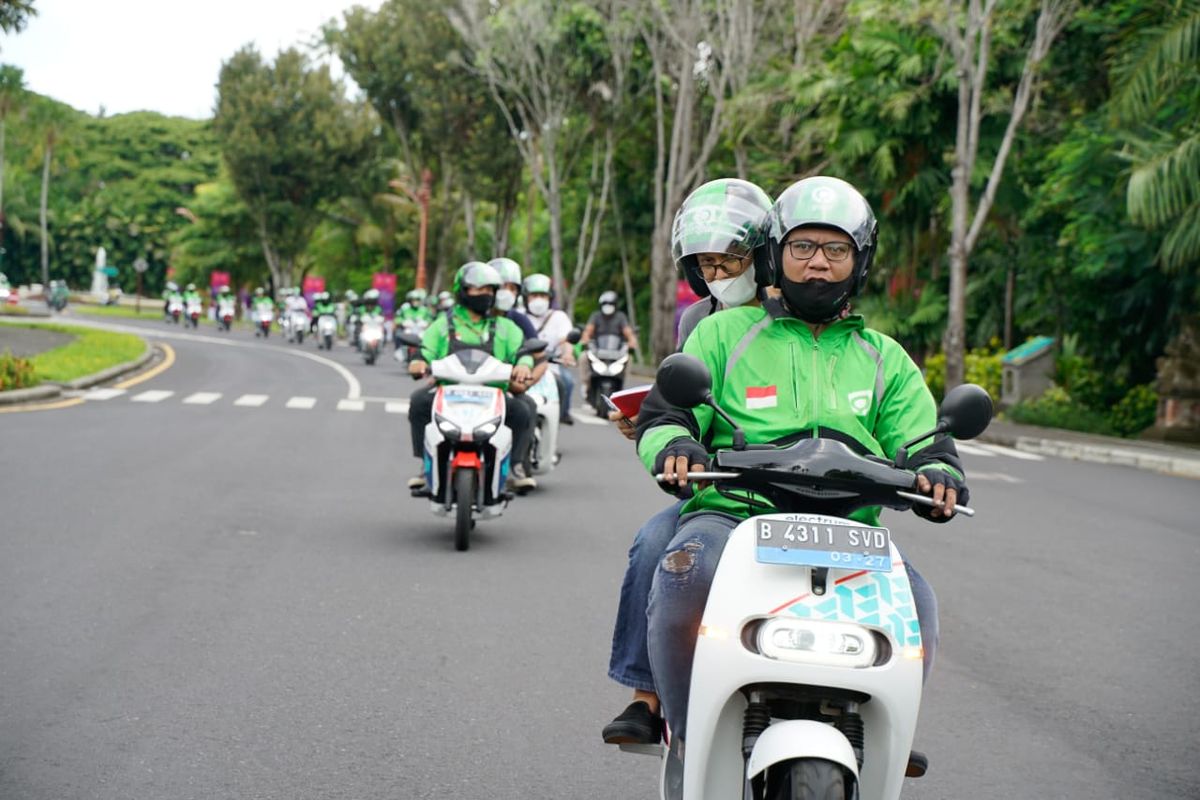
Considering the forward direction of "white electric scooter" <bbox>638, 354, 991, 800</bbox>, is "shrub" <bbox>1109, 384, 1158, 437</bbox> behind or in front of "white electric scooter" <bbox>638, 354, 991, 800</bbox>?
behind

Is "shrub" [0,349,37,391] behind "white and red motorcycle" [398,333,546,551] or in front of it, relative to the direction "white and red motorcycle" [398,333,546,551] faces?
behind

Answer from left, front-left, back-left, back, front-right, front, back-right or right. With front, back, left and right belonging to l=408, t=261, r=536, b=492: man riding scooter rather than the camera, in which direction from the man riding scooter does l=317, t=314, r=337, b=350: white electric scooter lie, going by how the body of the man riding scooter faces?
back

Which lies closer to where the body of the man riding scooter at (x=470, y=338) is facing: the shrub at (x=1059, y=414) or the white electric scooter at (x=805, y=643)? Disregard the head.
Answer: the white electric scooter

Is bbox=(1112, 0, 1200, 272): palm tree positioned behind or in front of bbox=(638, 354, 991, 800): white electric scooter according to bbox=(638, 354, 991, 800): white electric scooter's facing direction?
behind

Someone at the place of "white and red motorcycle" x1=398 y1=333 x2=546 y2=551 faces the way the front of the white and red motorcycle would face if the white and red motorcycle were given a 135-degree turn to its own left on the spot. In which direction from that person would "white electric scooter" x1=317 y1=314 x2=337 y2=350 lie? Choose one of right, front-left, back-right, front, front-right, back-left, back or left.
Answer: front-left

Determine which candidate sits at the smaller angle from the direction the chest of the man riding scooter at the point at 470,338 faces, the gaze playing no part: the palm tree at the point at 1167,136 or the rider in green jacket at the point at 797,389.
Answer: the rider in green jacket

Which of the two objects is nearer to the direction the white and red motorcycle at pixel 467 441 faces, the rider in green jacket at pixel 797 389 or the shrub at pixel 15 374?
the rider in green jacket

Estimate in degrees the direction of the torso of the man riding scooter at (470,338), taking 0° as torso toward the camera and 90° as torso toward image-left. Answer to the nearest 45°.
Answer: approximately 0°
